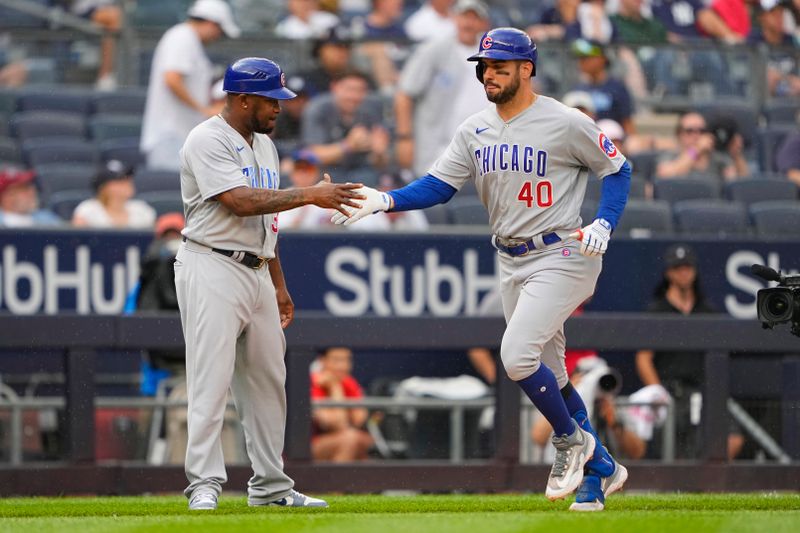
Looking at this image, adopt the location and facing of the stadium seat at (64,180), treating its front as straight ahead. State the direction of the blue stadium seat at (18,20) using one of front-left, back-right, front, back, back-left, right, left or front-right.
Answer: back

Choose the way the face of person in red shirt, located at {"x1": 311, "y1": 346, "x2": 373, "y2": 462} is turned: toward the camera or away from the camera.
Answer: toward the camera

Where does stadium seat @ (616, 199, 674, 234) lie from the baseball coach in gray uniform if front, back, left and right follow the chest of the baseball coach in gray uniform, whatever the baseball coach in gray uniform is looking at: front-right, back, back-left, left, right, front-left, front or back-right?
left

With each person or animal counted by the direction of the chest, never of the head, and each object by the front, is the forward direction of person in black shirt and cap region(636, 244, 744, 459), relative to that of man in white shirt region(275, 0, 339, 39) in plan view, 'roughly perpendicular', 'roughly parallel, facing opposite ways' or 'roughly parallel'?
roughly parallel

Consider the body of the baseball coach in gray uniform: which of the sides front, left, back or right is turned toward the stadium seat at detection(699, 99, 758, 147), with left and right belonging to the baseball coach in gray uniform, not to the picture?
left

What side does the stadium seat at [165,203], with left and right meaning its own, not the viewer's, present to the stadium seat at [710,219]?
left

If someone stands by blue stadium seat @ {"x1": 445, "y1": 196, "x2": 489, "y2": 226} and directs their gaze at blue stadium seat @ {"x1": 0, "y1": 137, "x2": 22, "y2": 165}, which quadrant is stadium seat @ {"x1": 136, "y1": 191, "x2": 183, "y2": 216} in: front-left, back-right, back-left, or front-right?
front-left

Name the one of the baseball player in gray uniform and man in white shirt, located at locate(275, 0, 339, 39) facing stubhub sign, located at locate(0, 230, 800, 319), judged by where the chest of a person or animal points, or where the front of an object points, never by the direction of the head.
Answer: the man in white shirt

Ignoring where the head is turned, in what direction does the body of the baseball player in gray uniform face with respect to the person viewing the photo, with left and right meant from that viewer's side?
facing the viewer and to the left of the viewer

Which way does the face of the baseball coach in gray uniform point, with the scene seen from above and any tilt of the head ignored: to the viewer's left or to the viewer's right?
to the viewer's right

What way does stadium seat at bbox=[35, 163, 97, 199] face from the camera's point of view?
toward the camera

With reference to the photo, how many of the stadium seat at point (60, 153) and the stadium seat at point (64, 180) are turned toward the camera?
2

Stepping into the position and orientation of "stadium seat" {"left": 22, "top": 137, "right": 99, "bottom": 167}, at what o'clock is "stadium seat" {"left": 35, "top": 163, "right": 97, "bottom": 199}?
"stadium seat" {"left": 35, "top": 163, "right": 97, "bottom": 199} is roughly at 12 o'clock from "stadium seat" {"left": 22, "top": 137, "right": 99, "bottom": 167}.

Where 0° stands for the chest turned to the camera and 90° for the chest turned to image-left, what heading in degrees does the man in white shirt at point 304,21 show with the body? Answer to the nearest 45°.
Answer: approximately 0°

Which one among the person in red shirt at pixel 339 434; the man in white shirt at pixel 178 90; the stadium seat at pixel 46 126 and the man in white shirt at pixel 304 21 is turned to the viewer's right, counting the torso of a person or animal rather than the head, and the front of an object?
the man in white shirt at pixel 178 90

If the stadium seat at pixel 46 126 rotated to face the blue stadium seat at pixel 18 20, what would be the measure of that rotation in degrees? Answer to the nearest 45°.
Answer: approximately 180°

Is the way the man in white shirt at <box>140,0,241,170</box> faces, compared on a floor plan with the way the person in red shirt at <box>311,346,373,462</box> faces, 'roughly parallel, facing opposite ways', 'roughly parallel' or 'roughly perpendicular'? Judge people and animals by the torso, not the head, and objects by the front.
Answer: roughly perpendicular

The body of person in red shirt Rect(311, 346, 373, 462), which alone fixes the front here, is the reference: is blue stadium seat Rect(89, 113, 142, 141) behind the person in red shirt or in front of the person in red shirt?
behind

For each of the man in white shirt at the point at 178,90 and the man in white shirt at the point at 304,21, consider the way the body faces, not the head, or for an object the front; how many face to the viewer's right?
1

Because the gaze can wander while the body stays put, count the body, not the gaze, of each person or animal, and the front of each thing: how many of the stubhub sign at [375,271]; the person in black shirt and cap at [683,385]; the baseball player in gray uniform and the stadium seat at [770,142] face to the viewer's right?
0

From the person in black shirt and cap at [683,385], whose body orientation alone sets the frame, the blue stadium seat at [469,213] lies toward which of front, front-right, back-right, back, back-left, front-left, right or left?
back-right

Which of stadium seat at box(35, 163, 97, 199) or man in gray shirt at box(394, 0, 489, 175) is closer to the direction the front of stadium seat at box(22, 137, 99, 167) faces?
the stadium seat
